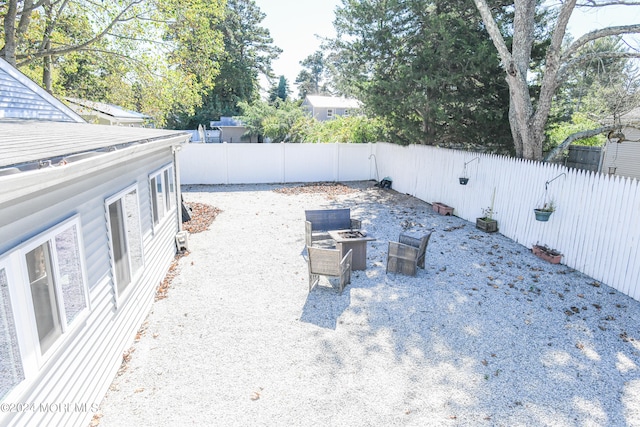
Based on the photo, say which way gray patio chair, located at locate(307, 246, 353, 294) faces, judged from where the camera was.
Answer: facing away from the viewer and to the right of the viewer

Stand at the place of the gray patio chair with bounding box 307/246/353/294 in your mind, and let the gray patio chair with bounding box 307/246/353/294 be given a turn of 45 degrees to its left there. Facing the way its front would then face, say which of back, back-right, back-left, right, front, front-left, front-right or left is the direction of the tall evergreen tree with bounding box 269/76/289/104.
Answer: front

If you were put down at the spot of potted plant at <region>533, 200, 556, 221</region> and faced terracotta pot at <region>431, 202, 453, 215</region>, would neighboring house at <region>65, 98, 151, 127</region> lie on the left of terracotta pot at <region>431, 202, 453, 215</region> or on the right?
left

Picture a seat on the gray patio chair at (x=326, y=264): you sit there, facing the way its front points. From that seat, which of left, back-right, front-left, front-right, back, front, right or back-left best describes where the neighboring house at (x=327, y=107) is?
front-left

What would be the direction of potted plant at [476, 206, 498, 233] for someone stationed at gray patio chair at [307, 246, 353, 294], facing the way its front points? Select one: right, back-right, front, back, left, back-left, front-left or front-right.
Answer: front

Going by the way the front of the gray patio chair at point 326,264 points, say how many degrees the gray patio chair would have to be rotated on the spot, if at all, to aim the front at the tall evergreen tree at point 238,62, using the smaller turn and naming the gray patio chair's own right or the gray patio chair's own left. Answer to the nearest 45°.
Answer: approximately 45° to the gray patio chair's own left

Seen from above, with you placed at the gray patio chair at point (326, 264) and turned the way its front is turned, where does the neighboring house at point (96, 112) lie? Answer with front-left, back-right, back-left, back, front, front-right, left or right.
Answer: left

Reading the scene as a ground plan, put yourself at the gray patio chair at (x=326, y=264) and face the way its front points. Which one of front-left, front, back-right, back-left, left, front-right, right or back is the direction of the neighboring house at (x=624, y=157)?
front
